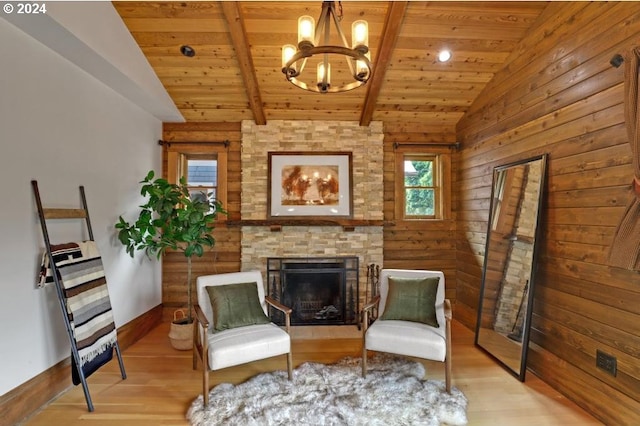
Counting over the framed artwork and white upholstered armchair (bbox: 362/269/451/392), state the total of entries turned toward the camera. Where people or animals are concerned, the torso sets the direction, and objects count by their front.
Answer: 2

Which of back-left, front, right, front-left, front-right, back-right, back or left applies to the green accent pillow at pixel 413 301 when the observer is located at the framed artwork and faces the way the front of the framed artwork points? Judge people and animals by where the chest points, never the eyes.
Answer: front-left

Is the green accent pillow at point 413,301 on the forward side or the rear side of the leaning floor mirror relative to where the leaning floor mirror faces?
on the forward side

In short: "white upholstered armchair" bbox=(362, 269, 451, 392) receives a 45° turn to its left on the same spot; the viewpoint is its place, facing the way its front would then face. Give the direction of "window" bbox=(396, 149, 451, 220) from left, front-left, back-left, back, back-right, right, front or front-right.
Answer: back-left

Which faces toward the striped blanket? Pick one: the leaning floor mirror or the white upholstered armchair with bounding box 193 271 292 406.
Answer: the leaning floor mirror

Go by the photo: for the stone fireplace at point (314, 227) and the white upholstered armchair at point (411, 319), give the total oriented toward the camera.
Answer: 2

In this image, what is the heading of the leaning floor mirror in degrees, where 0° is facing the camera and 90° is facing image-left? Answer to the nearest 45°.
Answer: approximately 45°

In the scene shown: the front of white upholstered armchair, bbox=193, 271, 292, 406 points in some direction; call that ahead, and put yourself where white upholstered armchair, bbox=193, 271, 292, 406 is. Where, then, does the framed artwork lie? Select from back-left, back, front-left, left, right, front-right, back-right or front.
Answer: left

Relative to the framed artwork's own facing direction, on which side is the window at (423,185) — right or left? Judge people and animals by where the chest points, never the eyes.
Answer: on its left

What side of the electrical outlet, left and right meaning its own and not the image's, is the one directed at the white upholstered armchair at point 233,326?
front

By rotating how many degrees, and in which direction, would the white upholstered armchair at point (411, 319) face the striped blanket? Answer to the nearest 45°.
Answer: approximately 45° to its right

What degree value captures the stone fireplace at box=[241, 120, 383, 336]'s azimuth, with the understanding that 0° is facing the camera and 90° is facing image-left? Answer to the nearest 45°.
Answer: approximately 0°
